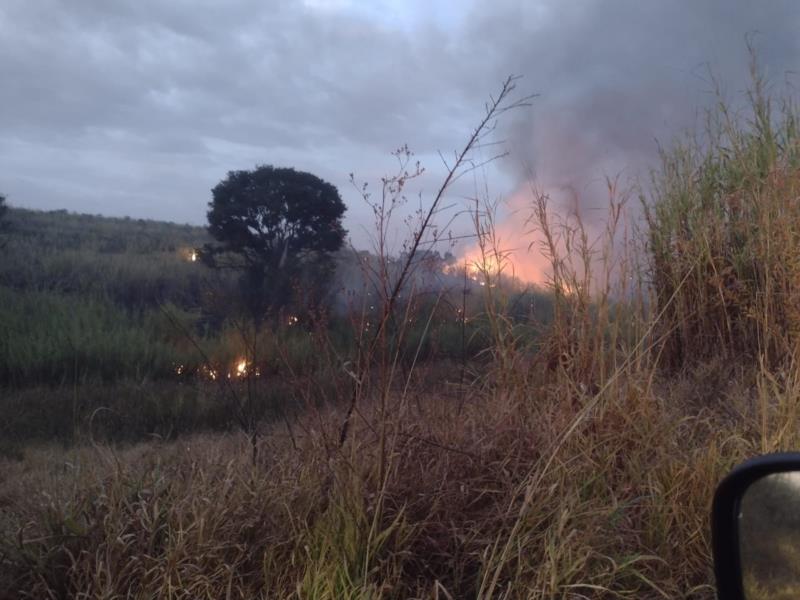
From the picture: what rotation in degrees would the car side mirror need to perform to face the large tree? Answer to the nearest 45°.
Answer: approximately 135° to its right

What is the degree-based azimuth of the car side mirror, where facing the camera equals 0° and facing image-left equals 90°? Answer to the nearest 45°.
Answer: approximately 0°

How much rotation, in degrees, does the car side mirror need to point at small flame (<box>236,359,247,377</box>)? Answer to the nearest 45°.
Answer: approximately 135° to its right

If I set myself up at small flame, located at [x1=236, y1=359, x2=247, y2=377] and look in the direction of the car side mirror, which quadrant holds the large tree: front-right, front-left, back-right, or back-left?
back-left
